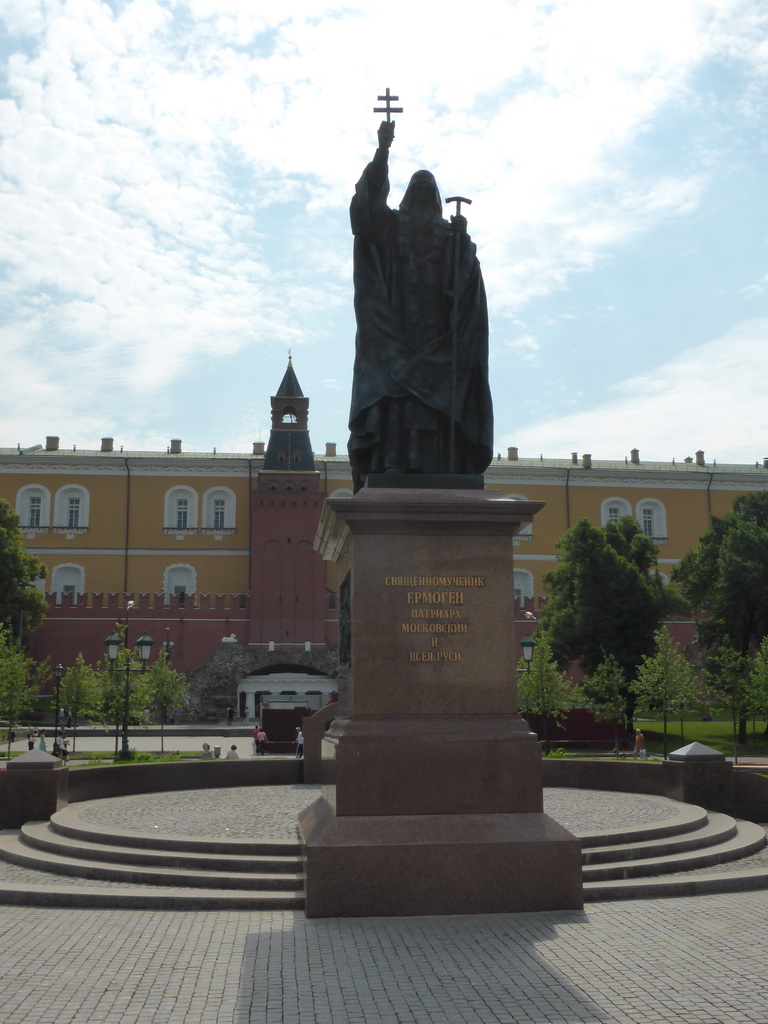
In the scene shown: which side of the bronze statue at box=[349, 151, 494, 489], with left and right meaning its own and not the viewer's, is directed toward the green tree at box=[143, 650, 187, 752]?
back

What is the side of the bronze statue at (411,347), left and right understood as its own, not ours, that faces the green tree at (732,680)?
back

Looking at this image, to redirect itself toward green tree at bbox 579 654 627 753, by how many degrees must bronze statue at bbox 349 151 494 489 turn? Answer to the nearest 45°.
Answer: approximately 180°

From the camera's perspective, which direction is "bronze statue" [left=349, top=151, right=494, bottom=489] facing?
toward the camera

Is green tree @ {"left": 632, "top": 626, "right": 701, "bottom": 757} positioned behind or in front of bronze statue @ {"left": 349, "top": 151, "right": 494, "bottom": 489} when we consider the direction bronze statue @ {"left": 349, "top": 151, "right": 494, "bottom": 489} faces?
behind

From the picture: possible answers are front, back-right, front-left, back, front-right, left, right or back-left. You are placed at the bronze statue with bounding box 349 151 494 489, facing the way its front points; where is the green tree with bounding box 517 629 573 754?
back

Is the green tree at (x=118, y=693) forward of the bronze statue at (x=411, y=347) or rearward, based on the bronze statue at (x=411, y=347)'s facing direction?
rearward

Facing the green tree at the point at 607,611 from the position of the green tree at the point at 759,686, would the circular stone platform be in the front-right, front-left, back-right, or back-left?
back-left

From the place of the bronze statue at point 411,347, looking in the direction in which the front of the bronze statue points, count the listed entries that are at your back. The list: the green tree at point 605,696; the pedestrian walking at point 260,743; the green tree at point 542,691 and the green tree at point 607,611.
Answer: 4

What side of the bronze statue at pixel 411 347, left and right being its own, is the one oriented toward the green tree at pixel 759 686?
back
